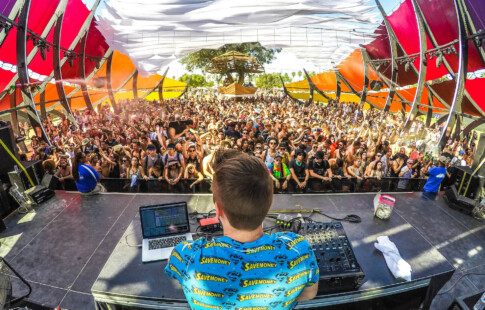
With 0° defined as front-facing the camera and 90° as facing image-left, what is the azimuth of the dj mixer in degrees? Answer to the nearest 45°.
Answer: approximately 0°

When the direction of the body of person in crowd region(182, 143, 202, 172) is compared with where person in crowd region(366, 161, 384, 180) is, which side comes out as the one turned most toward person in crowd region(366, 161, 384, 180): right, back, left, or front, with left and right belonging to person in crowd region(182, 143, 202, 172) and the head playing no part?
left

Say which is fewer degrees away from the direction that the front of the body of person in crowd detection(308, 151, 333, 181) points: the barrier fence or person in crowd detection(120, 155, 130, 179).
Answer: the barrier fence

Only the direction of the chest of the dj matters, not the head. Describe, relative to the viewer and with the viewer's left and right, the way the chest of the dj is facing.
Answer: facing away from the viewer

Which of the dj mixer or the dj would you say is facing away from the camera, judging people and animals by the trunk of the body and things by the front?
the dj

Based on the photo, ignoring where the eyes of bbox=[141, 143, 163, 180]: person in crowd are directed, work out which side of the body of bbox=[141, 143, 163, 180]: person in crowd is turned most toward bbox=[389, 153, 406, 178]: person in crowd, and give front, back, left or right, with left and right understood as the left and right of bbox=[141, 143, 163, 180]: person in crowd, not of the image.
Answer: left

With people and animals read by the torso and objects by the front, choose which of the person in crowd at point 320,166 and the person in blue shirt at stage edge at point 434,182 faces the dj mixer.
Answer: the person in crowd at point 320,166

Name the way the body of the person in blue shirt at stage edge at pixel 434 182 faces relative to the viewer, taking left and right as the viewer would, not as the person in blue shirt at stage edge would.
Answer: facing away from the viewer and to the left of the viewer

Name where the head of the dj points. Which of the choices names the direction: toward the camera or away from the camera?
away from the camera

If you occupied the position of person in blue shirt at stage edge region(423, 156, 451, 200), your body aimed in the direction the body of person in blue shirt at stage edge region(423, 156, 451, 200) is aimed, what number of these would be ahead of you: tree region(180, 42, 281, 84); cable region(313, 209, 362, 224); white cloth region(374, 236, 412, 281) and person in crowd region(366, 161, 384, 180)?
2

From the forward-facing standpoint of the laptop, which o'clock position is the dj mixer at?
The dj mixer is roughly at 10 o'clock from the laptop.
